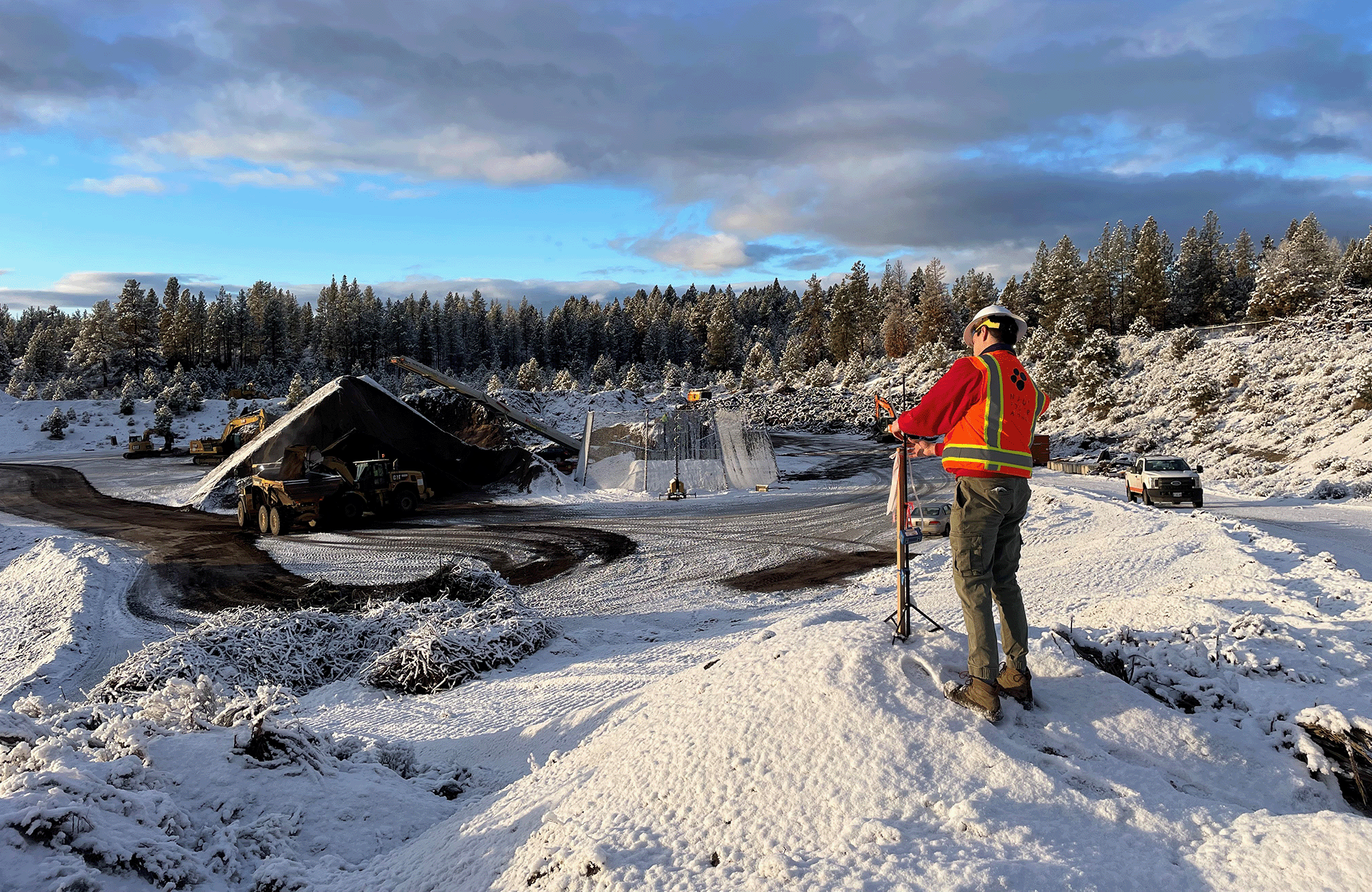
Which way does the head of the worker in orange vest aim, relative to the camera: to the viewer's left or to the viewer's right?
to the viewer's left

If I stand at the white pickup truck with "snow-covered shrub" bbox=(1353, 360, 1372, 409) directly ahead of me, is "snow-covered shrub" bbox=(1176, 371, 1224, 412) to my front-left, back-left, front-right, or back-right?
front-left

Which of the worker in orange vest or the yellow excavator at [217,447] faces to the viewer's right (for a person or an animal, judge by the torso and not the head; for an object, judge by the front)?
the yellow excavator

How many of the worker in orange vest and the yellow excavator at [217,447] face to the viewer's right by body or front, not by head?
1

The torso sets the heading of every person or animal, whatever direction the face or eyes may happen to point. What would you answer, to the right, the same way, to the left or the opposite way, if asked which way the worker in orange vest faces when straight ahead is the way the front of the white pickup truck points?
the opposite way

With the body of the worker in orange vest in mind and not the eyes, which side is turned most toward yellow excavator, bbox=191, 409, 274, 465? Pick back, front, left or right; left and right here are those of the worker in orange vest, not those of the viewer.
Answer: front

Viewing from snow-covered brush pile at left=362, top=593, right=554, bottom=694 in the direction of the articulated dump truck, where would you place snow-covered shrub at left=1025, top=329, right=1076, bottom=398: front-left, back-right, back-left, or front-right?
front-right

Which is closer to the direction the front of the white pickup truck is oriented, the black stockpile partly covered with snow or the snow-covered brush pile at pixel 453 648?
the snow-covered brush pile

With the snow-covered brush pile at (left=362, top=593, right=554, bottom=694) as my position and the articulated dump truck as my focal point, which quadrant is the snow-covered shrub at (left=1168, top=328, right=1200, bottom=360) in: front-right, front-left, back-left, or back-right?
front-right

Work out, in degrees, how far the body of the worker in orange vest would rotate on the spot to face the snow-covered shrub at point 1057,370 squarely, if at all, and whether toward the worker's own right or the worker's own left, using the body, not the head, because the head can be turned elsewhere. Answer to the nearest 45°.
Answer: approximately 45° to the worker's own right

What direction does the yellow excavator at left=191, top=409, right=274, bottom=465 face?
to the viewer's right

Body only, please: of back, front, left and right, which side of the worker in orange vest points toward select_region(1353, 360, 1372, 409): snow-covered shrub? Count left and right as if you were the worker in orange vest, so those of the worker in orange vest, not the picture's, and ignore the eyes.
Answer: right
